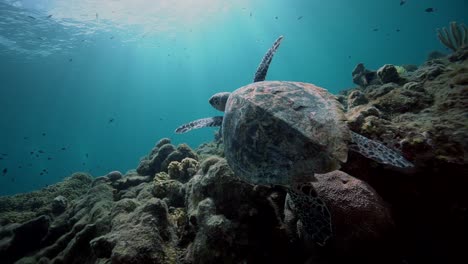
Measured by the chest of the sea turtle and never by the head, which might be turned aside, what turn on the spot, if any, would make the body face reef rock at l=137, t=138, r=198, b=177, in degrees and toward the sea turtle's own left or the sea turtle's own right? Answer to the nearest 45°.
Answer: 0° — it already faces it

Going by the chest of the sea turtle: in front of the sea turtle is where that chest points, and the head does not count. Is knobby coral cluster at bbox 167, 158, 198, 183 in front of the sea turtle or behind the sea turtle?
in front

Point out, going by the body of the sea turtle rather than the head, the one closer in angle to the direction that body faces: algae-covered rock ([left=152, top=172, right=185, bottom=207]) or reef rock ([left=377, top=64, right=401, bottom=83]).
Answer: the algae-covered rock

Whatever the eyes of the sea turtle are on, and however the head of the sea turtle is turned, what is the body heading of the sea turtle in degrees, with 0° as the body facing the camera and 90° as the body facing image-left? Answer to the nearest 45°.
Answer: approximately 135°

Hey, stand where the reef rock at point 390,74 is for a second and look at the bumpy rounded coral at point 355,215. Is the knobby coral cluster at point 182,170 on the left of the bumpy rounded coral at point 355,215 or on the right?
right

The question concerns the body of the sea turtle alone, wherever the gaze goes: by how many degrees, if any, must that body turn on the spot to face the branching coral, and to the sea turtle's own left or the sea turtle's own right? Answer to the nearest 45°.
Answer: approximately 90° to the sea turtle's own right

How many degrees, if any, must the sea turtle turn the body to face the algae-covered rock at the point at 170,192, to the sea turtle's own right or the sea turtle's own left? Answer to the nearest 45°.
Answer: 0° — it already faces it
